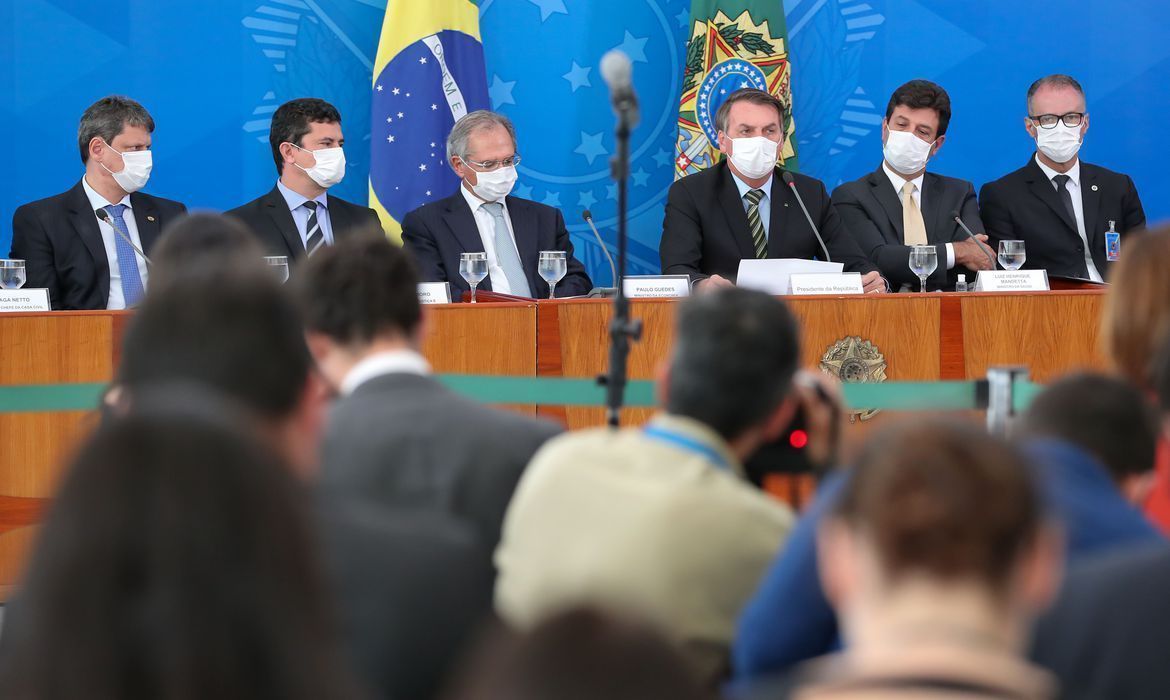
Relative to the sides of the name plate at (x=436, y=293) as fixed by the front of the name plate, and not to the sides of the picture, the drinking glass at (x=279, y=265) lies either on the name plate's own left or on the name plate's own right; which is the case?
on the name plate's own right

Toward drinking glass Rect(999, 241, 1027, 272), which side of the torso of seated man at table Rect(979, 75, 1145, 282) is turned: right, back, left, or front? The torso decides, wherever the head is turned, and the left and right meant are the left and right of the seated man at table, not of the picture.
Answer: front

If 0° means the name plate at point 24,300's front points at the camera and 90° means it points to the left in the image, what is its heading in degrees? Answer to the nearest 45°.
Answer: approximately 0°

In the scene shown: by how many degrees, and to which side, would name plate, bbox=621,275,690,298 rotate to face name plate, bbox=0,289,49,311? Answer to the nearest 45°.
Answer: approximately 90° to its right

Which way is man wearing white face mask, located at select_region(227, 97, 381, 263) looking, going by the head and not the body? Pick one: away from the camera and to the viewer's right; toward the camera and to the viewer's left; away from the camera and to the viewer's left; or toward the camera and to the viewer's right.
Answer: toward the camera and to the viewer's right
